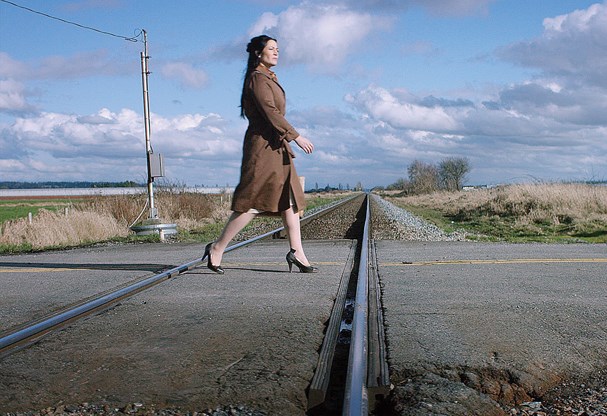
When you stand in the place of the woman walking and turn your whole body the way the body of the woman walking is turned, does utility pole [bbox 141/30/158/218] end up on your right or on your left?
on your left

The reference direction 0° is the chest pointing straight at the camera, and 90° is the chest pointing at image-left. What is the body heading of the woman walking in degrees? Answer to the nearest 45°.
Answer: approximately 270°
